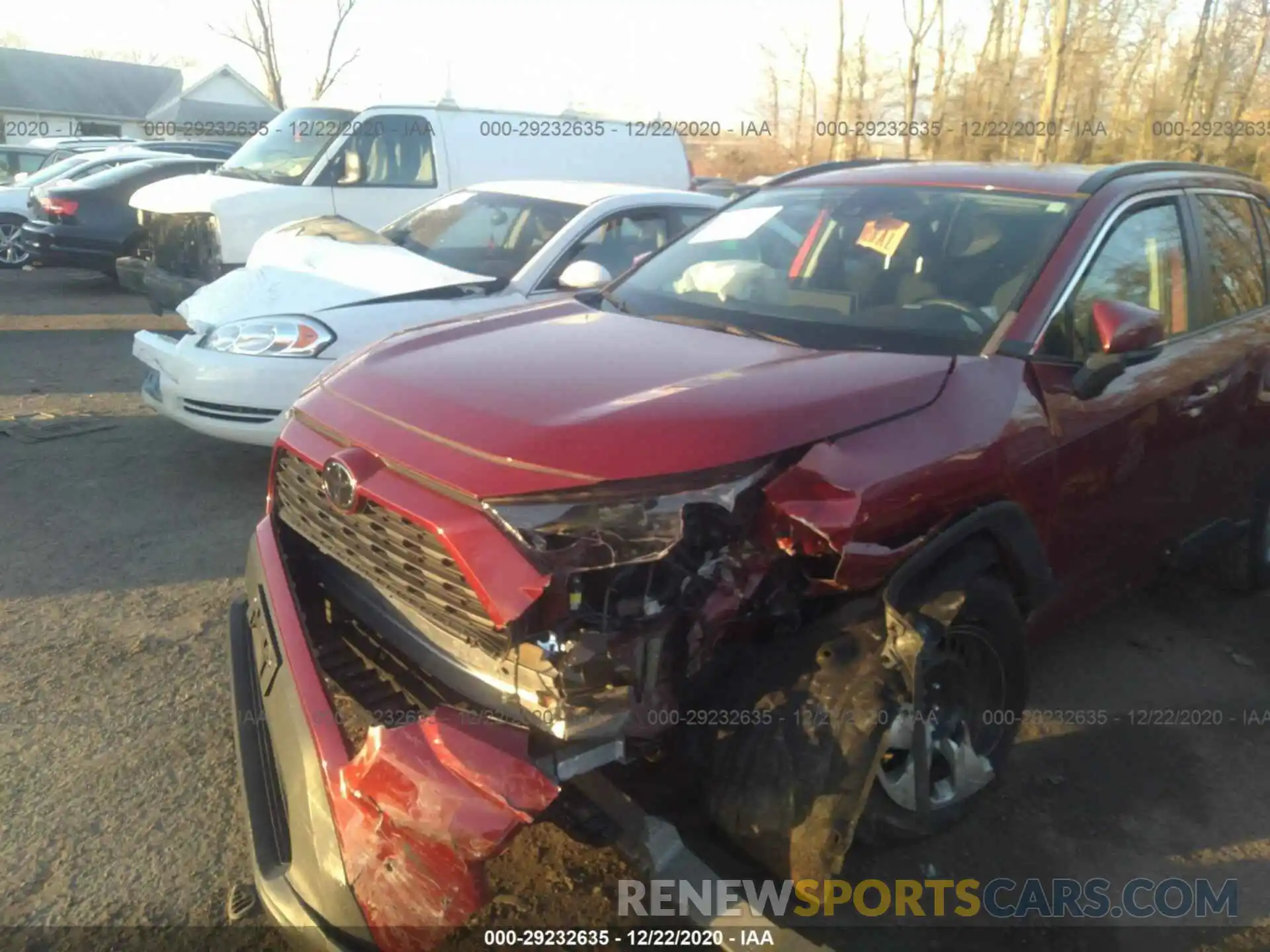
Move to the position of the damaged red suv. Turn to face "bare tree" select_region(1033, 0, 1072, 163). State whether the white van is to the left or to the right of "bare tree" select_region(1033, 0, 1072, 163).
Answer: left

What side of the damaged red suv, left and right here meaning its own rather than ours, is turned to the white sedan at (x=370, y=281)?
right

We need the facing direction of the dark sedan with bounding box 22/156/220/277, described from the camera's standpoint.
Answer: facing away from the viewer and to the right of the viewer

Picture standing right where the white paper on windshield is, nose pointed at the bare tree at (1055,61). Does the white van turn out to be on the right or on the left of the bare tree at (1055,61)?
left

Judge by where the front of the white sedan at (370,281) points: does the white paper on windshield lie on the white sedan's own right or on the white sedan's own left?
on the white sedan's own left

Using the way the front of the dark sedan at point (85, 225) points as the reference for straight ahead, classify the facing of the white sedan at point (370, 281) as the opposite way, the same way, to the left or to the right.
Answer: the opposite way

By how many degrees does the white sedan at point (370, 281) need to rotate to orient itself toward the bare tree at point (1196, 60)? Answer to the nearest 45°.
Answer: approximately 180°

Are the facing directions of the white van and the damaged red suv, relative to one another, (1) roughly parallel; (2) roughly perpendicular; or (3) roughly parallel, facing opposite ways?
roughly parallel

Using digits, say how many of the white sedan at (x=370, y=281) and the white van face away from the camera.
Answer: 0

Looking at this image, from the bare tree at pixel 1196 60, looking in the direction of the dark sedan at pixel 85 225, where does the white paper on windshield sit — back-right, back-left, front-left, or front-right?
front-left

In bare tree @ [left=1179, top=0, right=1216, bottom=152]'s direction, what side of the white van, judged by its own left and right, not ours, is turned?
back

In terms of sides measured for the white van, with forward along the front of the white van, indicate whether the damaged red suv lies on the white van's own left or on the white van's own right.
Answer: on the white van's own left

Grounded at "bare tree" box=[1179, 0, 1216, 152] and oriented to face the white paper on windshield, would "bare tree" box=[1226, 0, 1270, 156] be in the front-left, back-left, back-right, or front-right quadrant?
back-left

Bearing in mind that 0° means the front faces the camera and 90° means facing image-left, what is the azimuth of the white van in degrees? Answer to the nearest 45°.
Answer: approximately 45°

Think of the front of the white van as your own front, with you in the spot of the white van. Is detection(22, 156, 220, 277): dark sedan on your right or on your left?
on your right

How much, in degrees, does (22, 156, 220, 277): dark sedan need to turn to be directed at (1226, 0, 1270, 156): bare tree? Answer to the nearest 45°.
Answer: approximately 45° to its right

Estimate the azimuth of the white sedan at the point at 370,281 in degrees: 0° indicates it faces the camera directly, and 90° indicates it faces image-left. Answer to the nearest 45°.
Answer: approximately 45°

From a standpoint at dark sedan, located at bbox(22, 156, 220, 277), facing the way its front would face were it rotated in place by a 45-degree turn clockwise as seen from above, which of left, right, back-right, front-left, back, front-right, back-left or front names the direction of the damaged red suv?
right

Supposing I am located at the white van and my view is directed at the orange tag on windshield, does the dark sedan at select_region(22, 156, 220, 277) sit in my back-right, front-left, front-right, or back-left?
back-right

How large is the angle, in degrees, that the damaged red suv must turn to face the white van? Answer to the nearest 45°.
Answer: approximately 90° to its right
